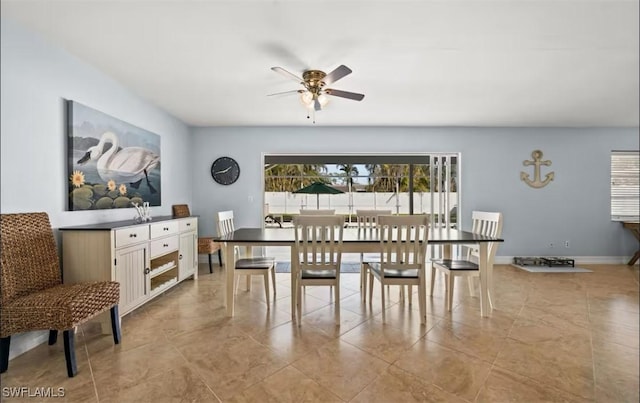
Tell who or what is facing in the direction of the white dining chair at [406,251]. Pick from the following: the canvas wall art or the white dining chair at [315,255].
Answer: the canvas wall art

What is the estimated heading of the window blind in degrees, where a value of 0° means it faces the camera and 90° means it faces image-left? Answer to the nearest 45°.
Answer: approximately 0°

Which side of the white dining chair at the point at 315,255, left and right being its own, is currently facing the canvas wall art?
left

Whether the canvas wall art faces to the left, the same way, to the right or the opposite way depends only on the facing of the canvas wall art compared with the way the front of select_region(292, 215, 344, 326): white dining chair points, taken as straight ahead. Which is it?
to the right

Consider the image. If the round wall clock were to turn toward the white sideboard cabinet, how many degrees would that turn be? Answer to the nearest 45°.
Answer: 0° — it already faces it

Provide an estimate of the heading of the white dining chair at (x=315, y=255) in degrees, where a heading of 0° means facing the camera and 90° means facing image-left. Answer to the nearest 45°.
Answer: approximately 180°

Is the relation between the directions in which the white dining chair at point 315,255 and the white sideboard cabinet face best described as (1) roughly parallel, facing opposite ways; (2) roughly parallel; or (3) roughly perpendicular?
roughly perpendicular

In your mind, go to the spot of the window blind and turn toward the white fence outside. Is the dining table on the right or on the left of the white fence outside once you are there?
left

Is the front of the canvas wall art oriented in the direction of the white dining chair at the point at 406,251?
yes

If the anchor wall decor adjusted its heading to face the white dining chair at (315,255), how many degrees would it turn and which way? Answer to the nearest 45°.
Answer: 0° — it already faces it
